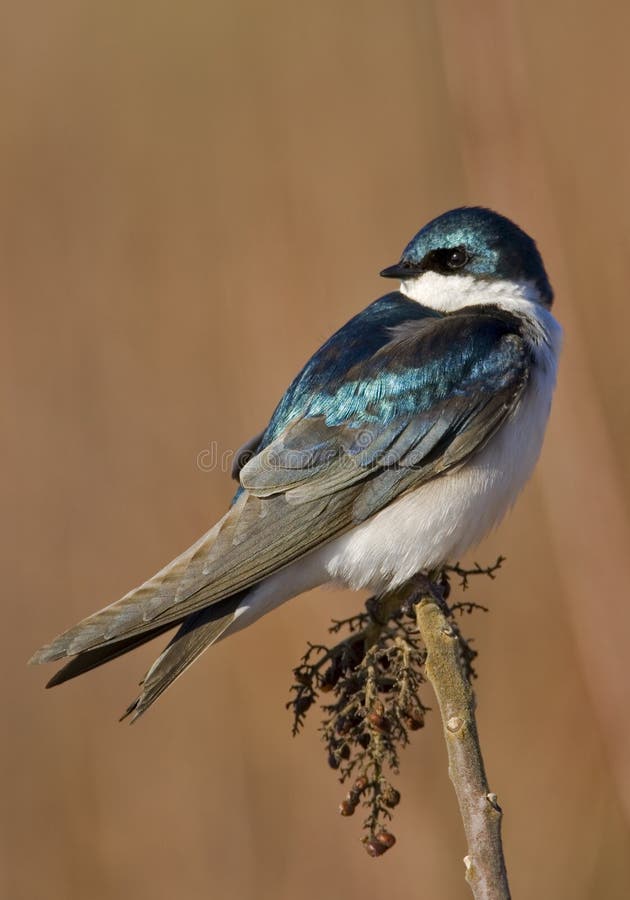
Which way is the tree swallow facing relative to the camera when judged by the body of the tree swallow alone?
to the viewer's right
